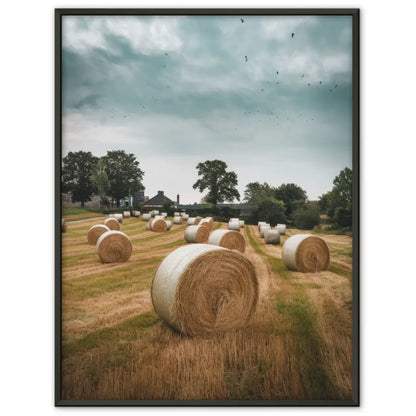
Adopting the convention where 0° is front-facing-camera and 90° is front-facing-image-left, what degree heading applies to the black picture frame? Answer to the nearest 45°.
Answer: approximately 0°
